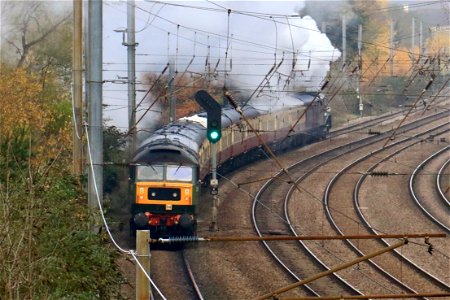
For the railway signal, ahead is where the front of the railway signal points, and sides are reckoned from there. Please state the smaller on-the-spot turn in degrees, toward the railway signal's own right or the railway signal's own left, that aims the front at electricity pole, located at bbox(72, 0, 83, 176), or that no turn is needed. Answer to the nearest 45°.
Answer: approximately 45° to the railway signal's own right

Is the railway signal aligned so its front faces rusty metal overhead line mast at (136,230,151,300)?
yes

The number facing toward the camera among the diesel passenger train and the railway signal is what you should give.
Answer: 2

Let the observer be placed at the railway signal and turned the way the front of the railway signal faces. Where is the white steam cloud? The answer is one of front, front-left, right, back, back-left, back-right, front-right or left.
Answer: back

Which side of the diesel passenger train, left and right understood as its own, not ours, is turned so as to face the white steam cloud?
back

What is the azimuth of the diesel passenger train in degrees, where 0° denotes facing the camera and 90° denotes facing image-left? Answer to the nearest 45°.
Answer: approximately 0°

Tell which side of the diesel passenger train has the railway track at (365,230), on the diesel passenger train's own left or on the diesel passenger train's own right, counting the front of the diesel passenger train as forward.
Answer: on the diesel passenger train's own left
